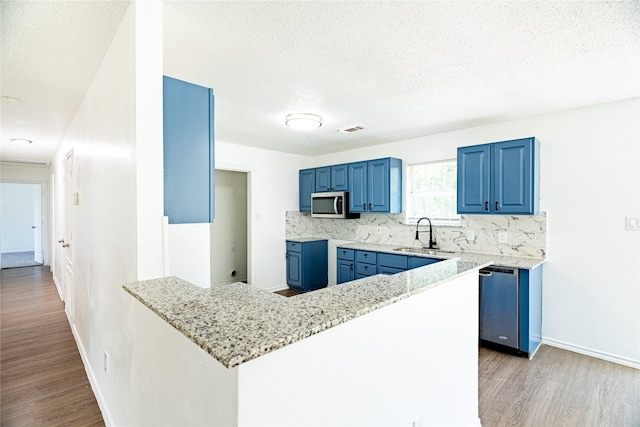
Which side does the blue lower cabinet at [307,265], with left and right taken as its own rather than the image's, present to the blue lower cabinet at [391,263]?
left

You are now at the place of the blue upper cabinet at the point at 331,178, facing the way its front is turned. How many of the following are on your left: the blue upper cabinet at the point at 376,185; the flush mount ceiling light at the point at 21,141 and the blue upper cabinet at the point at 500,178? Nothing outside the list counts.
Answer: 2

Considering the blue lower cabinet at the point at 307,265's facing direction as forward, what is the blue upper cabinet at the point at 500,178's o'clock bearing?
The blue upper cabinet is roughly at 9 o'clock from the blue lower cabinet.

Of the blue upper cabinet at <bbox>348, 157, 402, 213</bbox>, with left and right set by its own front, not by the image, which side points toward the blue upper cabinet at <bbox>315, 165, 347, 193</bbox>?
right

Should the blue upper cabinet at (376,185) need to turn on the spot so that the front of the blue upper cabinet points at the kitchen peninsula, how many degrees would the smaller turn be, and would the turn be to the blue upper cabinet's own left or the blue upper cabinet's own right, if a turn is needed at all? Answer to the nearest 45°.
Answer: approximately 45° to the blue upper cabinet's own left

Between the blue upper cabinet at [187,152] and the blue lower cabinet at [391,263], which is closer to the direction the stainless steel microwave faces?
the blue upper cabinet

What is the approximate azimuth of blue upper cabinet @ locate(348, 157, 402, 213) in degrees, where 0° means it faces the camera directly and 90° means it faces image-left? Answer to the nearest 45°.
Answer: approximately 45°
